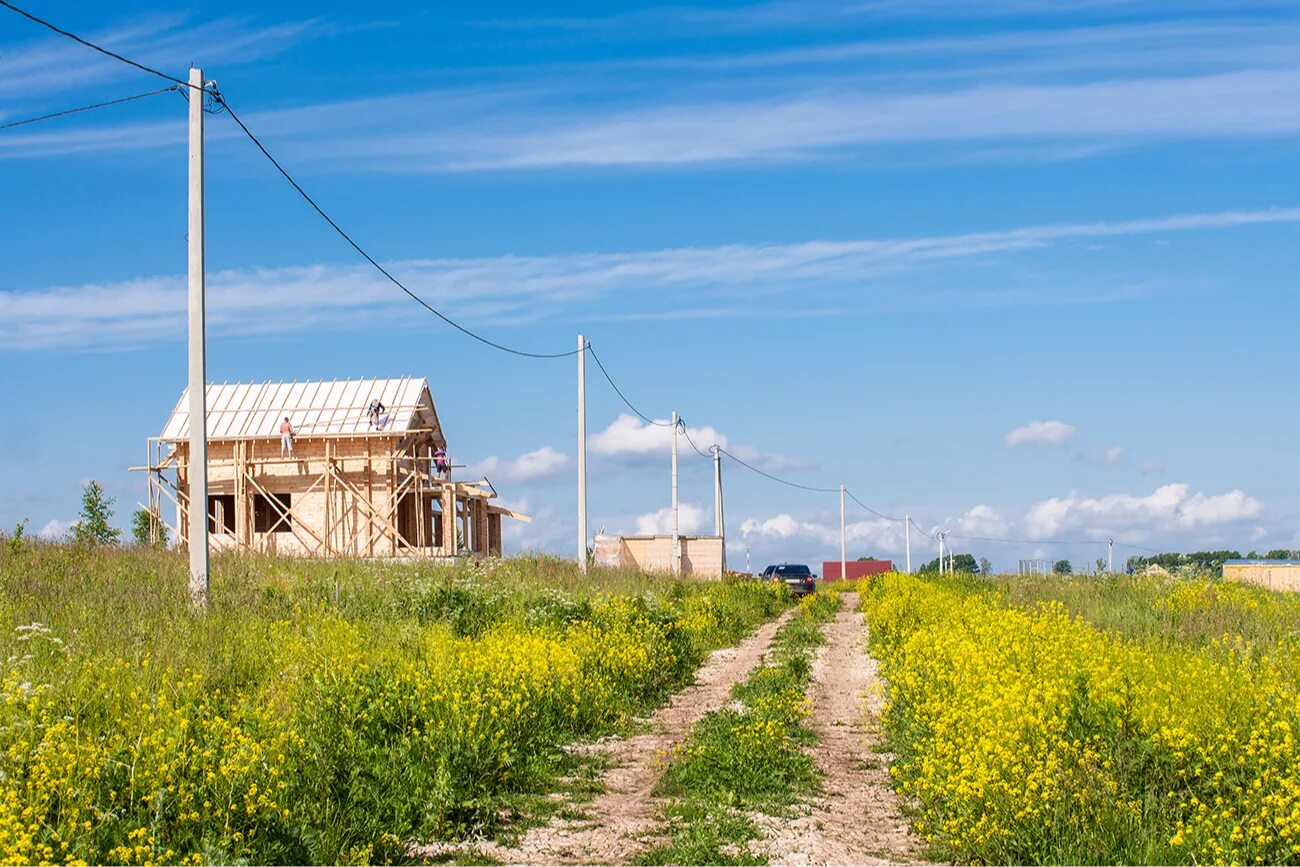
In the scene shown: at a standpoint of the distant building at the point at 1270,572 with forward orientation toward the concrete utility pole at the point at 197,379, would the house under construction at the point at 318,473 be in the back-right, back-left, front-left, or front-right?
front-right

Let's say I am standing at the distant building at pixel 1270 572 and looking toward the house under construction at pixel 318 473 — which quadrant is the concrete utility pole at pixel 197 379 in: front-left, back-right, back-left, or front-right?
front-left

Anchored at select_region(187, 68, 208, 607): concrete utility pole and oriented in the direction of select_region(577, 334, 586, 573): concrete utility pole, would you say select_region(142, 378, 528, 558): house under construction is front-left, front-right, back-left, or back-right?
front-left

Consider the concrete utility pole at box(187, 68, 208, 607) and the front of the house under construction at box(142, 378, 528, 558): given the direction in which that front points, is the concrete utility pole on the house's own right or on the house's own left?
on the house's own right
